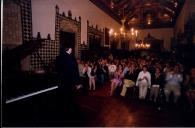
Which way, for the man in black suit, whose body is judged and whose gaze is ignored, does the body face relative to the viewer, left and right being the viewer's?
facing away from the viewer and to the right of the viewer

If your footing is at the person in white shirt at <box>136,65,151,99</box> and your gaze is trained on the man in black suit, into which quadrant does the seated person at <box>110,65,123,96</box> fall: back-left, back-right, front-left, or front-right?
front-right

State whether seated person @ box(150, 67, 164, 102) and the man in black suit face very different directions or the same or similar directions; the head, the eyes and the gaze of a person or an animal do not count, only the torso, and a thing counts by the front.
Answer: very different directions

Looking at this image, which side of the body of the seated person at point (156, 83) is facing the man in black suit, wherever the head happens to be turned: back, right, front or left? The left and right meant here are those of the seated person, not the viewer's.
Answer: front

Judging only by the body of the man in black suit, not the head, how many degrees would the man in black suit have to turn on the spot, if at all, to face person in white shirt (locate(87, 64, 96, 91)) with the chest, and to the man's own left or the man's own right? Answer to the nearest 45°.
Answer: approximately 45° to the man's own left

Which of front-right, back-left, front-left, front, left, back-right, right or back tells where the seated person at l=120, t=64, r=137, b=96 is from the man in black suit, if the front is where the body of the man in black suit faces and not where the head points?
front

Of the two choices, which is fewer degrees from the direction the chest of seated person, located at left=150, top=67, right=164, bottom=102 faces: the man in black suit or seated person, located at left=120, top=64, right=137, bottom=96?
the man in black suit

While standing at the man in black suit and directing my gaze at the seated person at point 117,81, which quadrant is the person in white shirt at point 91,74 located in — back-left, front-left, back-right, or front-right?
front-left

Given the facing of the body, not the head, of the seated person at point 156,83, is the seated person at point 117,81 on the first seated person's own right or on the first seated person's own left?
on the first seated person's own right

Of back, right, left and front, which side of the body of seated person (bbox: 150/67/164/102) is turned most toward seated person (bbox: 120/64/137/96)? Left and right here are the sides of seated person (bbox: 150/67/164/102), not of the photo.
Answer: right

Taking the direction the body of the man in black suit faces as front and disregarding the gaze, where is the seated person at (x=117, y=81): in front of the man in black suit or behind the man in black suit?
in front
